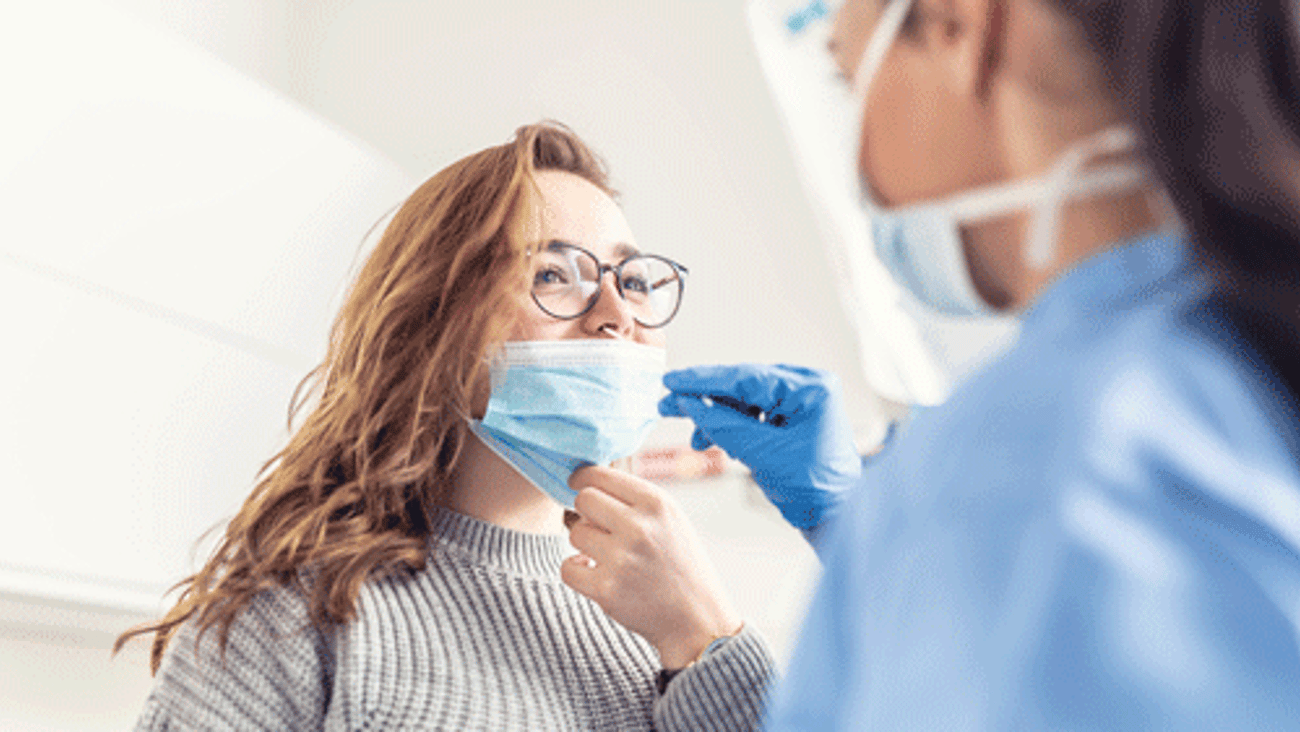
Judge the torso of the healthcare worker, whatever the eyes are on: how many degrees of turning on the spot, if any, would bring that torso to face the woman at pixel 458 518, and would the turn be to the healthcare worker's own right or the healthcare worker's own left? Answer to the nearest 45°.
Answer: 0° — they already face them

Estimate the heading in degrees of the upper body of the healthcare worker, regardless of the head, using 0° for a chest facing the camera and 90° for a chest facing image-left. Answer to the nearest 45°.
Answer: approximately 135°

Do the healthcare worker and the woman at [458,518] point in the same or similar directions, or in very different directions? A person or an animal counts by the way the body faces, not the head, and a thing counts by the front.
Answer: very different directions

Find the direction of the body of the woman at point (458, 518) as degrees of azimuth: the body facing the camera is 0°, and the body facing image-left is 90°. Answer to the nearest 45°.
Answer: approximately 315°
